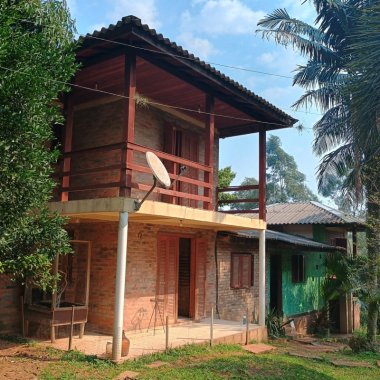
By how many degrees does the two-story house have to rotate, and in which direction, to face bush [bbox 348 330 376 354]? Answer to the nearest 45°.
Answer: approximately 45° to its left

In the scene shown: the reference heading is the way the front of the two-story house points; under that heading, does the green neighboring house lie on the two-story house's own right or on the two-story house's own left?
on the two-story house's own left

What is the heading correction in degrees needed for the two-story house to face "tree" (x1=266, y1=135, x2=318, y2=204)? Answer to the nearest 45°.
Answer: approximately 135° to its left

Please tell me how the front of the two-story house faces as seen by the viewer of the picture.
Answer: facing the viewer and to the right of the viewer

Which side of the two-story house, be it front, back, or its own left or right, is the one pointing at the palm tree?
left

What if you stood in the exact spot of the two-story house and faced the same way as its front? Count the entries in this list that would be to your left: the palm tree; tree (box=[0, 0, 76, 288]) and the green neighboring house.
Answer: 2
